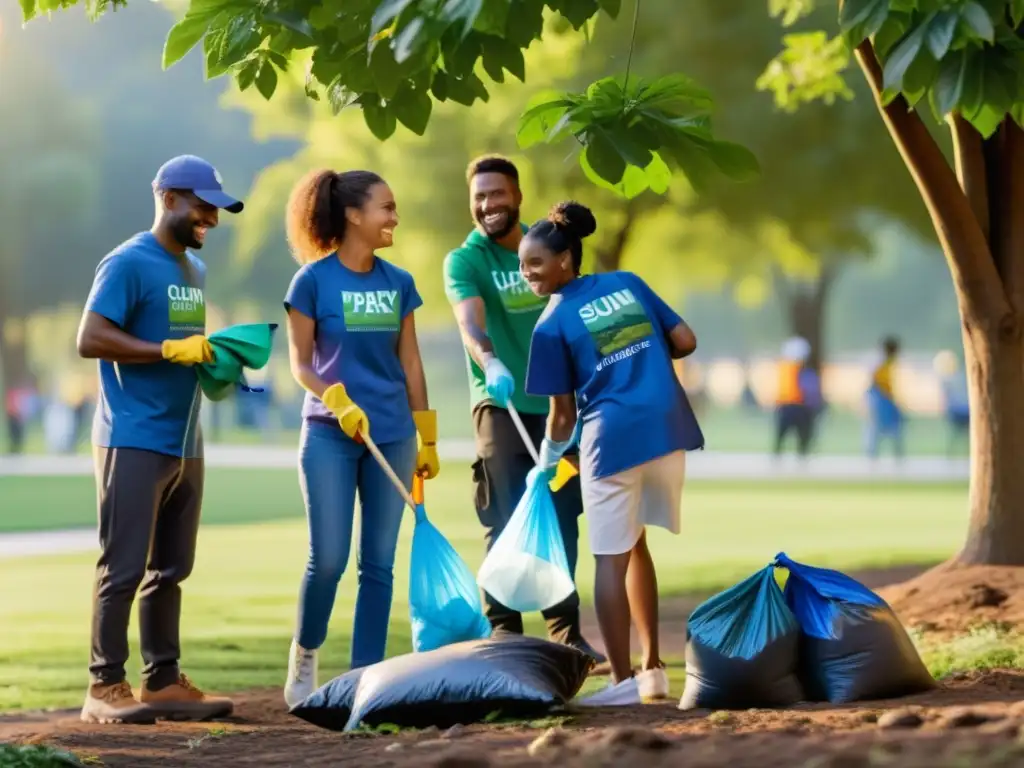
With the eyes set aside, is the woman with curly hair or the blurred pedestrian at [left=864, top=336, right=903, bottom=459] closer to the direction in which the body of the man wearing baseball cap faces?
the woman with curly hair

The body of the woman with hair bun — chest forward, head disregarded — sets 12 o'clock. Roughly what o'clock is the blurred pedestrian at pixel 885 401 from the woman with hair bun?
The blurred pedestrian is roughly at 2 o'clock from the woman with hair bun.

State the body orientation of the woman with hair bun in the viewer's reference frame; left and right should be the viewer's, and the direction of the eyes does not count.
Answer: facing away from the viewer and to the left of the viewer

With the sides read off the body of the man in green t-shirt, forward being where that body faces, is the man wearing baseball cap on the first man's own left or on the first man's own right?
on the first man's own right

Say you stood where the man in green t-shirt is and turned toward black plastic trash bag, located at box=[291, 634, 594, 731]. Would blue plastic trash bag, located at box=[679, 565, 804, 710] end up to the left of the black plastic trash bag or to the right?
left

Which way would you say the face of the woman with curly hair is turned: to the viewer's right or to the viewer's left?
to the viewer's right
